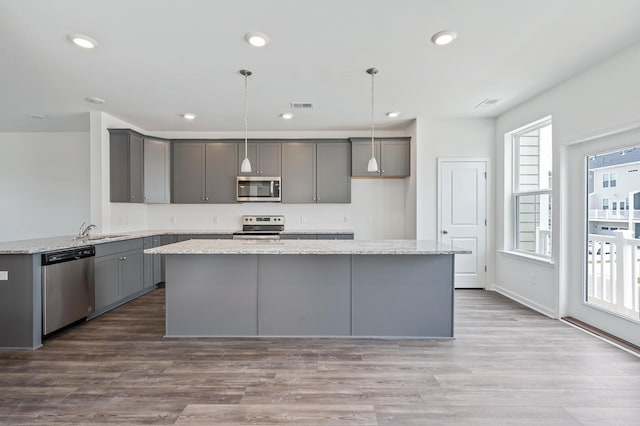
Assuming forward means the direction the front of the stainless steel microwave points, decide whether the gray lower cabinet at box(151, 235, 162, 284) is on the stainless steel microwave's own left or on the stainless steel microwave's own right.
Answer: on the stainless steel microwave's own right

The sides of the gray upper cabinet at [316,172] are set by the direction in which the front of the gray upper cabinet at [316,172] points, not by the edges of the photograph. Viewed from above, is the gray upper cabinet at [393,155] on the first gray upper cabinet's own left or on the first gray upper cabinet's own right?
on the first gray upper cabinet's own left

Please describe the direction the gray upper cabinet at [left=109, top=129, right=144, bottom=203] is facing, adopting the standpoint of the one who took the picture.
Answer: facing the viewer and to the right of the viewer

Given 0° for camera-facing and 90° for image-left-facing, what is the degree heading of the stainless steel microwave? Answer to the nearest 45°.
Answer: approximately 0°

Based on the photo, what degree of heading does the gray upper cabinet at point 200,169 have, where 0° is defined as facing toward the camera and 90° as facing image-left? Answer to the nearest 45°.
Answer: approximately 0°

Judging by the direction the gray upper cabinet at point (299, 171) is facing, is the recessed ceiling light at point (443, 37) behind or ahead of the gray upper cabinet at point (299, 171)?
ahead

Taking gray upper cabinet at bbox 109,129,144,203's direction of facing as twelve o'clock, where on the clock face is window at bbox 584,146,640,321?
The window is roughly at 12 o'clock from the gray upper cabinet.

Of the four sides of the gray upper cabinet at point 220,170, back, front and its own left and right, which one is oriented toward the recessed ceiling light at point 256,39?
front

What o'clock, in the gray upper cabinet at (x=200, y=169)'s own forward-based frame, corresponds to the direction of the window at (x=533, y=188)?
The window is roughly at 10 o'clock from the gray upper cabinet.

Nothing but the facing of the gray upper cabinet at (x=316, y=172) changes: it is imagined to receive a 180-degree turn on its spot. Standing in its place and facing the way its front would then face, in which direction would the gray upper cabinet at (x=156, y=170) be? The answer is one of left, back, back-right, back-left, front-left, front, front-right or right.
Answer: left

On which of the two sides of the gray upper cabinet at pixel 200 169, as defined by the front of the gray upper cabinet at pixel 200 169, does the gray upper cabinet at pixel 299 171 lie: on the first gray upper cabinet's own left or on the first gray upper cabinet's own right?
on the first gray upper cabinet's own left

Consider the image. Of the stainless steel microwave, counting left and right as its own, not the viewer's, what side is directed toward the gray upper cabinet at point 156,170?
right
